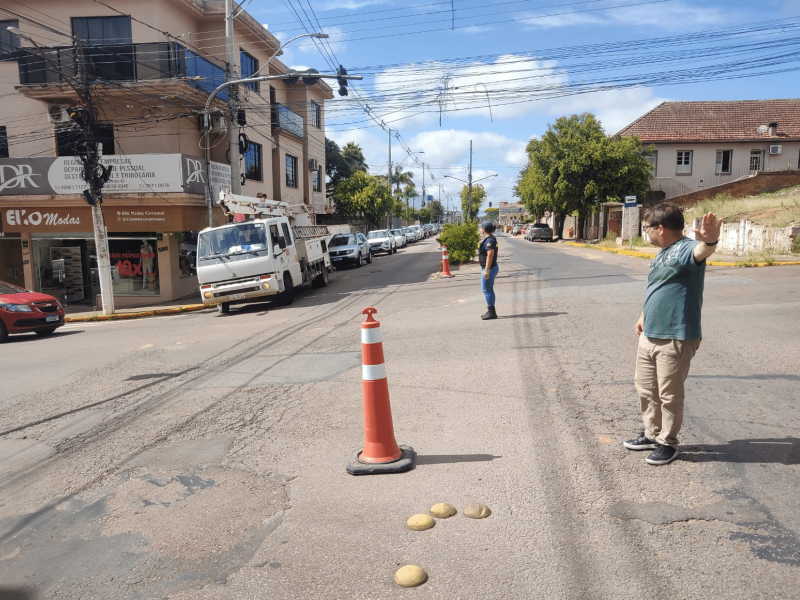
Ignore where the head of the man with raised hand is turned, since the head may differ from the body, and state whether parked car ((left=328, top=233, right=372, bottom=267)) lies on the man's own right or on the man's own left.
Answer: on the man's own right

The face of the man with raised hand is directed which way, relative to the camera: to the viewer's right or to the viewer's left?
to the viewer's left

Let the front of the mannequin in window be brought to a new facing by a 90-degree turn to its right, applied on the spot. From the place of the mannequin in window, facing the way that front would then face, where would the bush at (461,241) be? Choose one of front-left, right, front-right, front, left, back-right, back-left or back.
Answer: back

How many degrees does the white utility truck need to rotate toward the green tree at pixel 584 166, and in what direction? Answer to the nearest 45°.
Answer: approximately 180°

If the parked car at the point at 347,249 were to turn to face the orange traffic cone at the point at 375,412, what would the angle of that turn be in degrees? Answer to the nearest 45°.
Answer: approximately 45° to its left

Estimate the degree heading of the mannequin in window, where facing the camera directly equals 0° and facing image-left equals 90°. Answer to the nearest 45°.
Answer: approximately 0°

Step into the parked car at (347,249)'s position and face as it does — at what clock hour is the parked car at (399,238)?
the parked car at (399,238) is roughly at 5 o'clock from the parked car at (347,249).

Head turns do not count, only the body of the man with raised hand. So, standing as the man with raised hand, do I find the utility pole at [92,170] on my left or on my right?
on my right

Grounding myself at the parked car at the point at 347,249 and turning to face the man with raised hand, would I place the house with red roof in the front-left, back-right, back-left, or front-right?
back-left

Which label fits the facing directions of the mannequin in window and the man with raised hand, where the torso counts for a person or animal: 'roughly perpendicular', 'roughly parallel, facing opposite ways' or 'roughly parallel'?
roughly perpendicular
